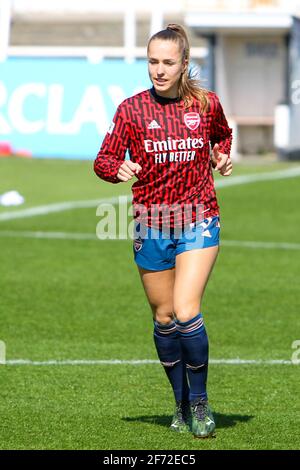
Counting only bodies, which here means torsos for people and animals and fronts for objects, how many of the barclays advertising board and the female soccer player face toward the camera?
2

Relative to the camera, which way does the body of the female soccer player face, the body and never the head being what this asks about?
toward the camera

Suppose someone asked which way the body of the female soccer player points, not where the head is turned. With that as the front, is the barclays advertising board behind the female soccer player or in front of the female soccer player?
behind

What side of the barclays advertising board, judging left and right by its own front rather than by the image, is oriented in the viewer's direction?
front

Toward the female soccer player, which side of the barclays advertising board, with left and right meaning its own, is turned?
front
